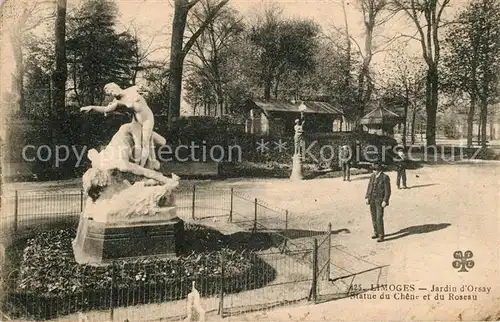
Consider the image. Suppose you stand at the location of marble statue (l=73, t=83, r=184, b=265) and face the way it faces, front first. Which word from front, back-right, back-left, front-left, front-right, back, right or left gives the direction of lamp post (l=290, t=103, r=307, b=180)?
back

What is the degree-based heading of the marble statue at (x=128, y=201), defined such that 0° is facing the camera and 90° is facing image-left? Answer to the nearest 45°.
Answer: approximately 45°

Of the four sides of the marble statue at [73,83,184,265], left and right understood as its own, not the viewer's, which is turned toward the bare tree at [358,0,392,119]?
back

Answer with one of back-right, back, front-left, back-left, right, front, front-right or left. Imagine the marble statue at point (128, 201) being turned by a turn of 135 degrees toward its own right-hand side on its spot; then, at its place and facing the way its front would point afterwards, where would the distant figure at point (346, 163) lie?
front-right

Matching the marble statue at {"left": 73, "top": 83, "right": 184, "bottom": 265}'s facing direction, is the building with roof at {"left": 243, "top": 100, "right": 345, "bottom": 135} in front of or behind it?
behind

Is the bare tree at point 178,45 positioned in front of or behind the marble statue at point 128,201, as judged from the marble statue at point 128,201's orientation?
behind

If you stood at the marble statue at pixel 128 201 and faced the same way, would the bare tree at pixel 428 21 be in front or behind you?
behind

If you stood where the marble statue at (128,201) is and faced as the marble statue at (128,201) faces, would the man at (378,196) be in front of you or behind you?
behind

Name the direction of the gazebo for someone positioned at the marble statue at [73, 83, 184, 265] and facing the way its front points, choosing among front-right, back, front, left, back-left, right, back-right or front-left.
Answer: back
